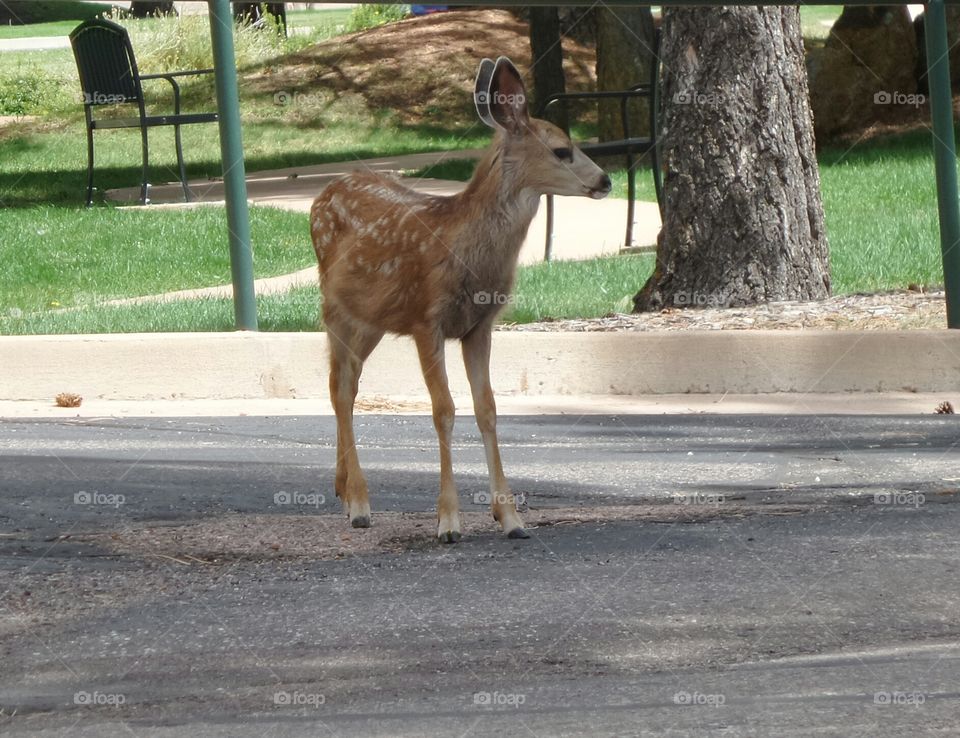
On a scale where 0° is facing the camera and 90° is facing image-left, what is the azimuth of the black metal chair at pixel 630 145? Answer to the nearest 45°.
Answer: approximately 45°

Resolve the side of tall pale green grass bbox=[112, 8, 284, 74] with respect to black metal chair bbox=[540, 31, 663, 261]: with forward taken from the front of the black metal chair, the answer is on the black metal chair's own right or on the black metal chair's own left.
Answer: on the black metal chair's own right

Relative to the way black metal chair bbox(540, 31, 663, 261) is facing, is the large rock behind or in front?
behind

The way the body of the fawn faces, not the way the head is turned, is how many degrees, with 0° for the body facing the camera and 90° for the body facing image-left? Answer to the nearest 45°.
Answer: approximately 315°

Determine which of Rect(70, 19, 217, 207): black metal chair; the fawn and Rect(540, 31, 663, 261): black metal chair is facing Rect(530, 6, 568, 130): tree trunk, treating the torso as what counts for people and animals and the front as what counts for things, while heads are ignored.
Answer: Rect(70, 19, 217, 207): black metal chair

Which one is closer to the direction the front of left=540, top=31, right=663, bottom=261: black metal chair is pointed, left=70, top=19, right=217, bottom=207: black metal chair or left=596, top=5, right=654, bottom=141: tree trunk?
the black metal chair

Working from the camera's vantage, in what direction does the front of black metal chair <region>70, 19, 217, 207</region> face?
facing away from the viewer and to the right of the viewer

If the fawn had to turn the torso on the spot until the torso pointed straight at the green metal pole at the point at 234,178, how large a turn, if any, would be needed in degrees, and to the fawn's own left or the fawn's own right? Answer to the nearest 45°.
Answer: approximately 135° to the fawn's own left

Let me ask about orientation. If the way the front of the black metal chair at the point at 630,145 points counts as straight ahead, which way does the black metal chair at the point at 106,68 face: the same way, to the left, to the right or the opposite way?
the opposite way
